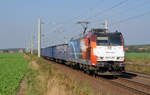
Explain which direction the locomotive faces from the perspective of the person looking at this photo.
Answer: facing the viewer and to the right of the viewer
